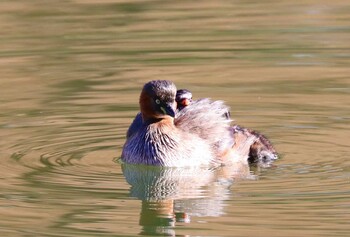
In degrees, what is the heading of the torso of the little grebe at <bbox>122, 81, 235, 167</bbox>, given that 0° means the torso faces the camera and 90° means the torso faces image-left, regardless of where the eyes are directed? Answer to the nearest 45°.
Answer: approximately 45°
